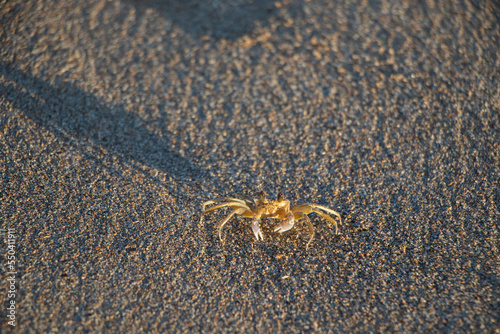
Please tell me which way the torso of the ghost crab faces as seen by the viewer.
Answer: toward the camera
